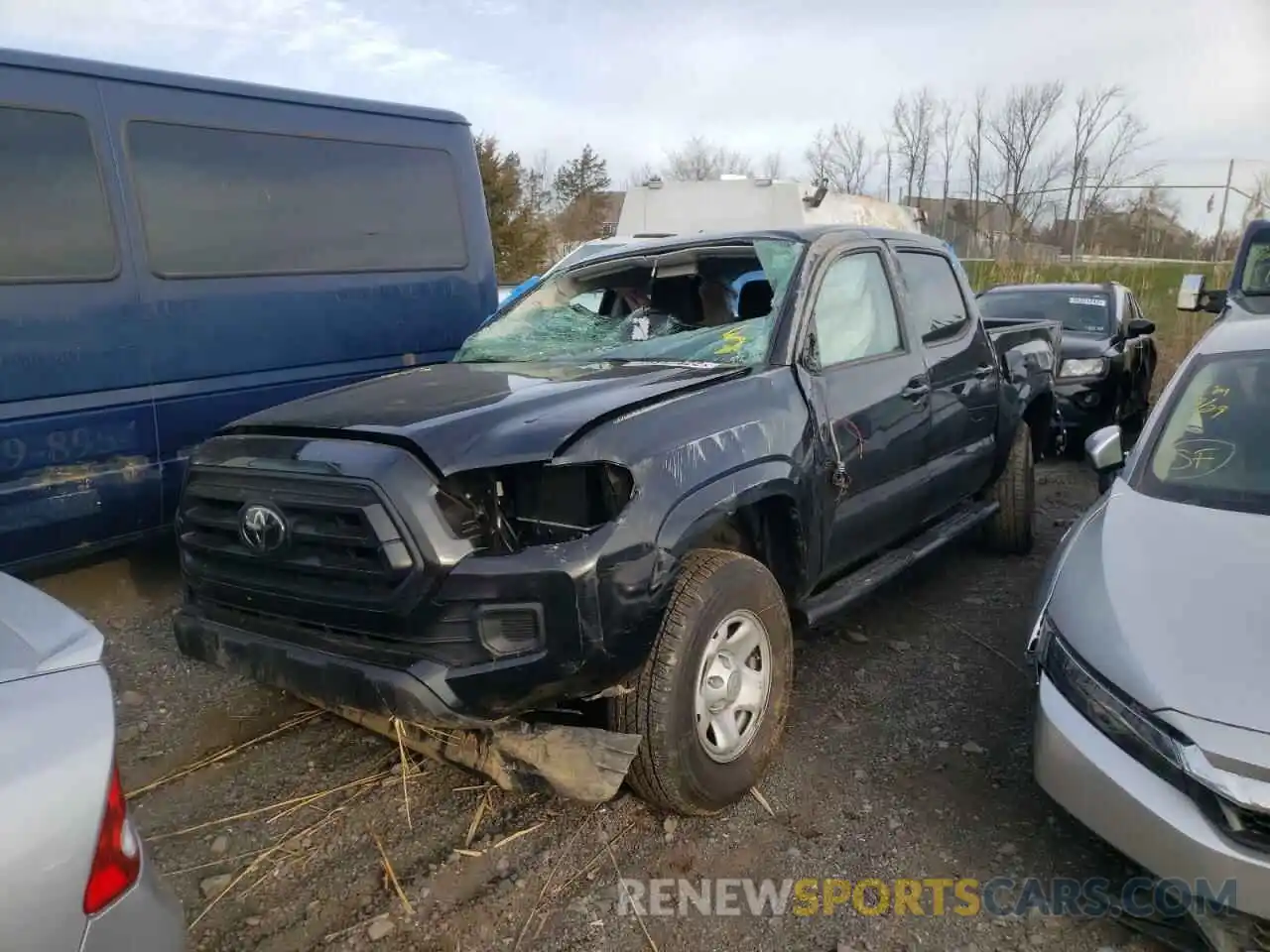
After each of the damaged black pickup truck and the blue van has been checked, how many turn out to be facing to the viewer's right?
0

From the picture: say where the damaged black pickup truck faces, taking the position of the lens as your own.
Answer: facing the viewer and to the left of the viewer

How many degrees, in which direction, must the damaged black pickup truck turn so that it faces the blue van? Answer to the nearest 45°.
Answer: approximately 90° to its right

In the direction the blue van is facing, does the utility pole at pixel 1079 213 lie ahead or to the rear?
to the rear

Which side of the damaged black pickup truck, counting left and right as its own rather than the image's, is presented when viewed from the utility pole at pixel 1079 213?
back
